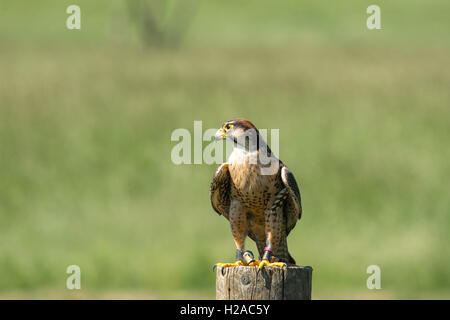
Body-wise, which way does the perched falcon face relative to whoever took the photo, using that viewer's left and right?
facing the viewer and to the left of the viewer

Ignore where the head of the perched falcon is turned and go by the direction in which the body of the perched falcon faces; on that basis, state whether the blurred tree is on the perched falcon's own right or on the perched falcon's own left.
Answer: on the perched falcon's own right
